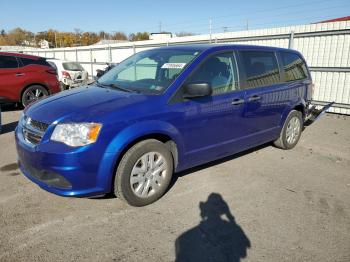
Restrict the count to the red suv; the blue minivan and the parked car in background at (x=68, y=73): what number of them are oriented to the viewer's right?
0

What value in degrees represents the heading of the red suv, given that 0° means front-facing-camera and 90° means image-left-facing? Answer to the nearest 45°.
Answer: approximately 90°

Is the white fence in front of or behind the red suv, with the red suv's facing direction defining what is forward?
behind

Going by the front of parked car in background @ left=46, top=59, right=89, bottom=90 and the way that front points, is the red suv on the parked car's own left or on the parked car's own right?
on the parked car's own left

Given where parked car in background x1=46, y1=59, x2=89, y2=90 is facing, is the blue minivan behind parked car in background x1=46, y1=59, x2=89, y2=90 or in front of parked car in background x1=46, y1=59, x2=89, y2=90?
behind

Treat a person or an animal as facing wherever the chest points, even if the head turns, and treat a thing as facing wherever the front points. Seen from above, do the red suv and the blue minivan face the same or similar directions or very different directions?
same or similar directions

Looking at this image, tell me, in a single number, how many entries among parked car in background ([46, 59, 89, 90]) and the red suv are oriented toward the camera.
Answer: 0

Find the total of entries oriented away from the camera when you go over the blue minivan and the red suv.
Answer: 0

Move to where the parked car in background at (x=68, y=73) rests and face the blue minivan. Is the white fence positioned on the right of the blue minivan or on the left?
left

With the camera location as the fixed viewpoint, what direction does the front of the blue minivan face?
facing the viewer and to the left of the viewer

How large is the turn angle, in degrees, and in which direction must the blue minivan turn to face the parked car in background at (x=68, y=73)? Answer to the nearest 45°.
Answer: approximately 135° to its right

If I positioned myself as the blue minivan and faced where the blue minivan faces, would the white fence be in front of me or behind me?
behind

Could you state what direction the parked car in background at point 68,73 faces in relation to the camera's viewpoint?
facing away from the viewer and to the left of the viewer
